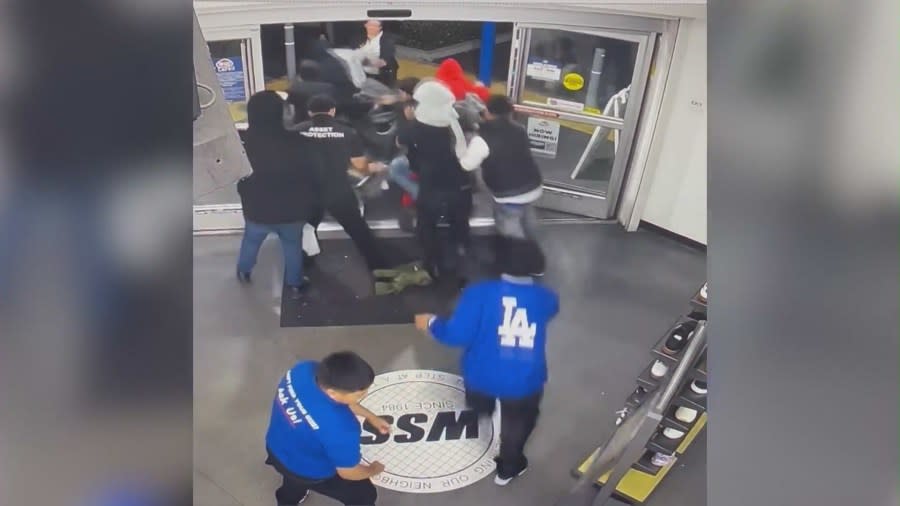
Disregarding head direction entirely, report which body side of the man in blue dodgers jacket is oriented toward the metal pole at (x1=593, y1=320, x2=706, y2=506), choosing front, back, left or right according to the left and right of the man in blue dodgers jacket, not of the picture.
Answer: right

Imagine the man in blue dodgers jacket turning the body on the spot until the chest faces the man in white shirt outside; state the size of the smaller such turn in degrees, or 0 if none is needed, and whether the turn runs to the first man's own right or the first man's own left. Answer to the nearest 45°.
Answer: approximately 45° to the first man's own left

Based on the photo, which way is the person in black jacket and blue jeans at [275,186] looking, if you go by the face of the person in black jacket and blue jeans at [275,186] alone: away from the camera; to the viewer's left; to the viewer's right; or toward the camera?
away from the camera

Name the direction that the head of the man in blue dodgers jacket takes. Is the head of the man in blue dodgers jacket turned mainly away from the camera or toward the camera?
away from the camera

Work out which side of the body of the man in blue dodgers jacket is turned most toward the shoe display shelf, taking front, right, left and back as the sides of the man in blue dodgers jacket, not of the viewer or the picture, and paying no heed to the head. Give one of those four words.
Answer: right

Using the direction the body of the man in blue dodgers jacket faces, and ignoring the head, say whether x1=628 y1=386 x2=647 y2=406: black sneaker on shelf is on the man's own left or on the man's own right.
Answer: on the man's own right

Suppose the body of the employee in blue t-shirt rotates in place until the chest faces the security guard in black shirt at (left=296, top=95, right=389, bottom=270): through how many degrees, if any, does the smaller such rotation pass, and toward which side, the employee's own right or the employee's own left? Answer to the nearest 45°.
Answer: approximately 45° to the employee's own left

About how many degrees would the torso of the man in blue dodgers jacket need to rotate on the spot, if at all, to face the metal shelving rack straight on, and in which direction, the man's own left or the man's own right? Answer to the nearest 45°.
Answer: approximately 90° to the man's own right

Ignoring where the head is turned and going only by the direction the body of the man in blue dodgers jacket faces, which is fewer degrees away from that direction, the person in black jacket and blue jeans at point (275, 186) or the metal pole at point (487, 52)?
the metal pole

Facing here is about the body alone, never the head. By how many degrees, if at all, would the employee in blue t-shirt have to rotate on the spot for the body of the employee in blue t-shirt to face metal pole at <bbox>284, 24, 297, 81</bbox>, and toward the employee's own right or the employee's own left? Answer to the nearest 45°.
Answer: approximately 45° to the employee's own left

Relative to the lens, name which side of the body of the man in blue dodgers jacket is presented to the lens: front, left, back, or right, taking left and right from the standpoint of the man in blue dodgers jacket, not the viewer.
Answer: back
